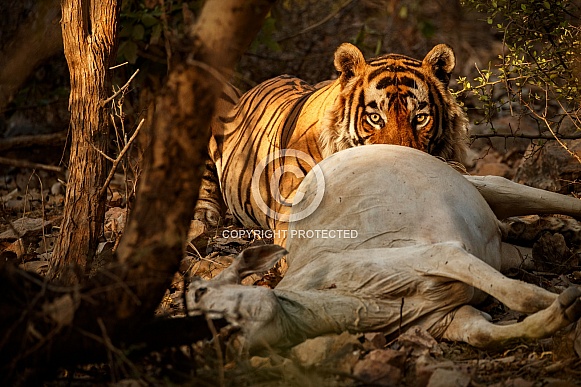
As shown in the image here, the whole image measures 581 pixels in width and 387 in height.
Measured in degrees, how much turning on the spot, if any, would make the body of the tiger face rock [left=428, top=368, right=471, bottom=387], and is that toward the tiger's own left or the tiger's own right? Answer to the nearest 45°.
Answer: approximately 45° to the tiger's own right

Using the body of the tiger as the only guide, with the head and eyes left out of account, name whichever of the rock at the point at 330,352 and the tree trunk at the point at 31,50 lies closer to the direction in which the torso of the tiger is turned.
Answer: the rock

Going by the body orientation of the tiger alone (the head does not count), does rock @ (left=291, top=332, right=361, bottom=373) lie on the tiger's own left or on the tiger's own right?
on the tiger's own right

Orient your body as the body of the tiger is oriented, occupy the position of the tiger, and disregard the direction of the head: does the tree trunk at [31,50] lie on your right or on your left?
on your right

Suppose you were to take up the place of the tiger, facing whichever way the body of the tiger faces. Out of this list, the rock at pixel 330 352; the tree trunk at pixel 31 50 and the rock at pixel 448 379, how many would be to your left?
0

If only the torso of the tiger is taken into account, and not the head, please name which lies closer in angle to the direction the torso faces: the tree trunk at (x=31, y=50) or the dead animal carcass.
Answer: the dead animal carcass

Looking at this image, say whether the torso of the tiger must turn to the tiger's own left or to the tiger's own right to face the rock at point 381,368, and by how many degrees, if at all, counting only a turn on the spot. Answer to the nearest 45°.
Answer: approximately 45° to the tiger's own right
